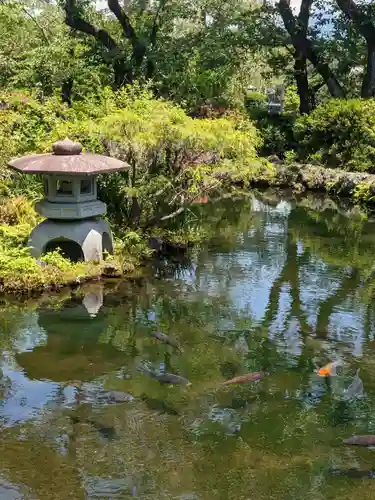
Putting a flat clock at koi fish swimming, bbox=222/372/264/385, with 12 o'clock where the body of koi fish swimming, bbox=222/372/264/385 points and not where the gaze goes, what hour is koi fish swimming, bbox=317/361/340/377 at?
koi fish swimming, bbox=317/361/340/377 is roughly at 11 o'clock from koi fish swimming, bbox=222/372/264/385.

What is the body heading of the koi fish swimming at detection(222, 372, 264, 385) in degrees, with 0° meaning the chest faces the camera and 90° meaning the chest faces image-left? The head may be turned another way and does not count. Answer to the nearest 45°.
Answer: approximately 270°

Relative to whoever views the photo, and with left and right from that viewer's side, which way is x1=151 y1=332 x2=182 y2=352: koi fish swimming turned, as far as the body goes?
facing away from the viewer and to the left of the viewer

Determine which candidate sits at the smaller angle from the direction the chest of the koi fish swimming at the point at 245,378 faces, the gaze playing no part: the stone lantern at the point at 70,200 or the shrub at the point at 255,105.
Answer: the shrub

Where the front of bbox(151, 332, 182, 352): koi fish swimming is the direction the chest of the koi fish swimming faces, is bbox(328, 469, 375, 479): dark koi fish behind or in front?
behind
